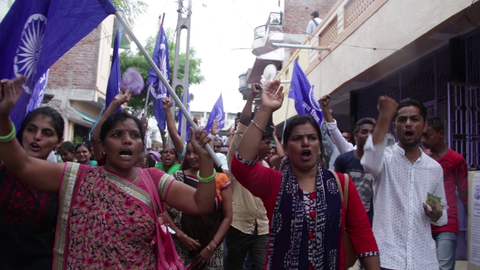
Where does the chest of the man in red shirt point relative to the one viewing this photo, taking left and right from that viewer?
facing the viewer and to the left of the viewer

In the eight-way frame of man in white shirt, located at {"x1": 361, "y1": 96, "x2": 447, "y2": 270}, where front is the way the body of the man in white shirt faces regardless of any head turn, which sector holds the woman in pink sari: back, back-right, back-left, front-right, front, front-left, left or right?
front-right

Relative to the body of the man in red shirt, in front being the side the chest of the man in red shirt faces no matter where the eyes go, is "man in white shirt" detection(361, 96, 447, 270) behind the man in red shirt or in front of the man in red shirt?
in front

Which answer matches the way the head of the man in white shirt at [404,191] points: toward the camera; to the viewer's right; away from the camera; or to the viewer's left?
toward the camera

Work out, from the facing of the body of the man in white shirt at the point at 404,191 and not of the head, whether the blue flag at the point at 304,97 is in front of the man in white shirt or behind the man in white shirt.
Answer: behind

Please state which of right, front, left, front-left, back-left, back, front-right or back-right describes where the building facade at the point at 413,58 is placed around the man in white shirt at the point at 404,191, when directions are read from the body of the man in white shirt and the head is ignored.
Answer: back

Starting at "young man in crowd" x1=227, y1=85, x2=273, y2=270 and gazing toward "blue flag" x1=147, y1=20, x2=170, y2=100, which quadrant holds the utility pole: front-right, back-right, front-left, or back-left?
front-right

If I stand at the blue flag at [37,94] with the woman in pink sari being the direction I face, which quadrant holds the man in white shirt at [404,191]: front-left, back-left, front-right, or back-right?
front-left

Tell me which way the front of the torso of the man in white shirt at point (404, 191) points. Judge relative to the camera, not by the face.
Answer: toward the camera

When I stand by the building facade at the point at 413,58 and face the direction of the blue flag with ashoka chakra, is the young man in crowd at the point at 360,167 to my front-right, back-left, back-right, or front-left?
front-left

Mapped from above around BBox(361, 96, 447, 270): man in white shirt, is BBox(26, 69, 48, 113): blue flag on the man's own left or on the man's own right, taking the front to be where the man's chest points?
on the man's own right

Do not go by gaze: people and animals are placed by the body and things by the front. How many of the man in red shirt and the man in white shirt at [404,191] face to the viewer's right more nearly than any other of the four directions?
0

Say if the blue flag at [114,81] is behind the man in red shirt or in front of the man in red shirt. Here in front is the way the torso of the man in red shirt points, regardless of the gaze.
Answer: in front
